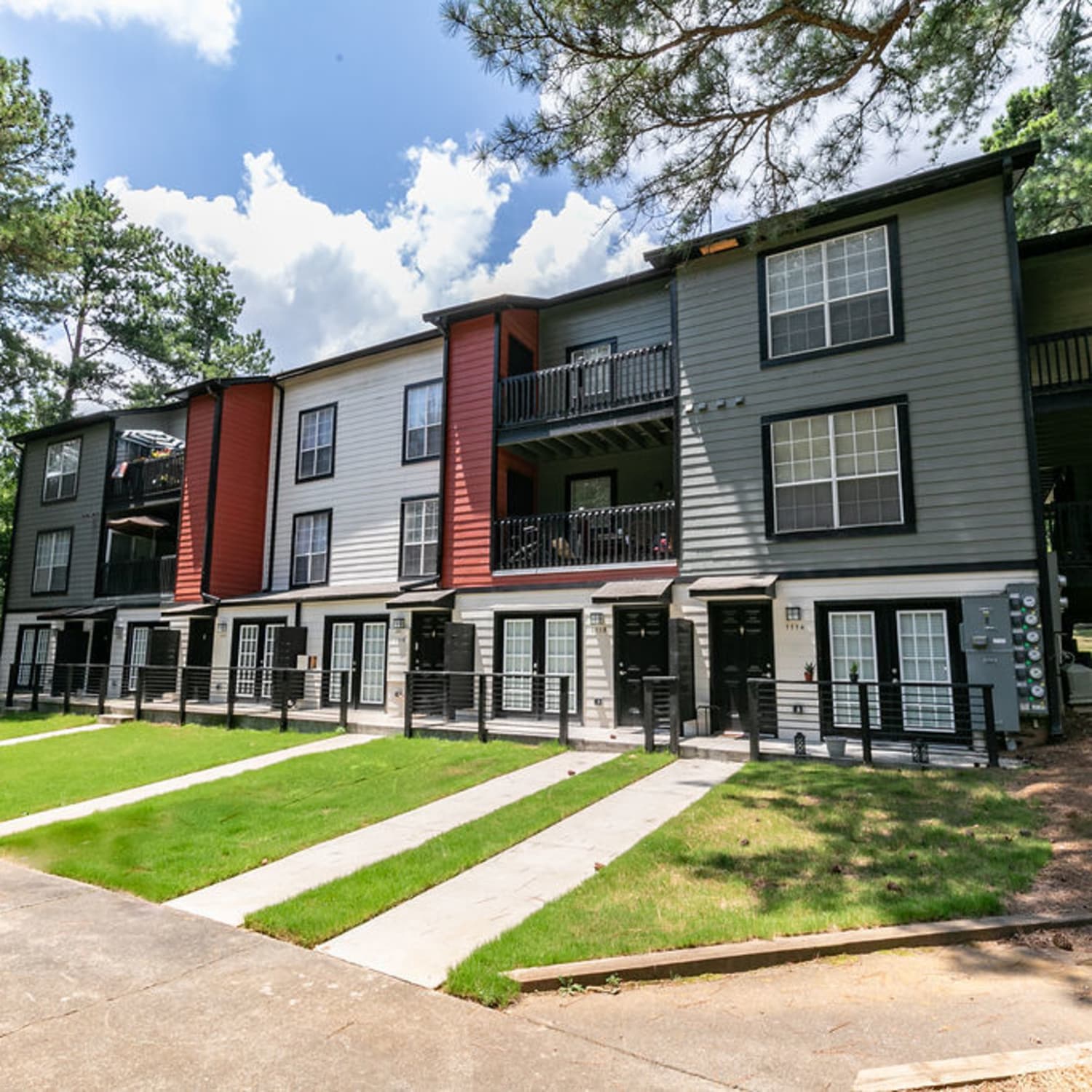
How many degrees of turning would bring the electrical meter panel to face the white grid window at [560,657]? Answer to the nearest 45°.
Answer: approximately 90° to its right

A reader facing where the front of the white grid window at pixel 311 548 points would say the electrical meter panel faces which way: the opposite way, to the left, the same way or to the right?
the same way

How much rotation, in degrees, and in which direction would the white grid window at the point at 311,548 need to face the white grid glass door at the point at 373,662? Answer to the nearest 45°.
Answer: approximately 90° to its left

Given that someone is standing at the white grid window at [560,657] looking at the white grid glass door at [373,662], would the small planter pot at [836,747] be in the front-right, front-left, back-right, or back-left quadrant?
back-left

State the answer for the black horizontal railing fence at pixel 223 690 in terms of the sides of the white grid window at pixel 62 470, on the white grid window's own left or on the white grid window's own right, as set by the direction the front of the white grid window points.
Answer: on the white grid window's own left

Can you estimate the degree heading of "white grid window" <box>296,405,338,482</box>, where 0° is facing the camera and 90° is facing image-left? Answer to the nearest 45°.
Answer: approximately 45°

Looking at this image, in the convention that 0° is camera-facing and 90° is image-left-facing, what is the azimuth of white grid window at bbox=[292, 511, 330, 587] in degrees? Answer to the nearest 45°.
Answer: approximately 45°

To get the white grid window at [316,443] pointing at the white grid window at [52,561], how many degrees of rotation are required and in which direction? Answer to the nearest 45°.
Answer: approximately 90° to its right

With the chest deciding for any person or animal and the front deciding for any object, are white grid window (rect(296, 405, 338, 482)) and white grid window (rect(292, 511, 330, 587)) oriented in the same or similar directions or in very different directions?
same or similar directions

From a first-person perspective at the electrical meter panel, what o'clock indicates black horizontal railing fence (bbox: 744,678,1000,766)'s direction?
The black horizontal railing fence is roughly at 3 o'clock from the electrical meter panel.

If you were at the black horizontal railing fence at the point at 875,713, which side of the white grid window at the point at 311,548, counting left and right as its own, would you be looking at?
left

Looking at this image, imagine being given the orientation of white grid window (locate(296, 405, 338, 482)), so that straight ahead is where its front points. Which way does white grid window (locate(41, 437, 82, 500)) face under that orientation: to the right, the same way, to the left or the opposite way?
the same way

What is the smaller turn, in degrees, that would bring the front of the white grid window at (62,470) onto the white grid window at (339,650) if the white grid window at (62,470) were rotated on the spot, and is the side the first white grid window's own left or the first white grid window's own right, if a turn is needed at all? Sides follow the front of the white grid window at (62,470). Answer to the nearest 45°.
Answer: approximately 90° to the first white grid window's own left

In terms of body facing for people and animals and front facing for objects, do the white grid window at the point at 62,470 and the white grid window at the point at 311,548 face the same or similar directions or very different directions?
same or similar directions

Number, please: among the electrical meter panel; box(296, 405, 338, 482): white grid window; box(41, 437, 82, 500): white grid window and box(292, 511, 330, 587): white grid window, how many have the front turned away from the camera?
0

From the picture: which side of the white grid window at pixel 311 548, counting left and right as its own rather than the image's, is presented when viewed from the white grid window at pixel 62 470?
right

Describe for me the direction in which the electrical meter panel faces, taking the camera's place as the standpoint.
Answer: facing the viewer

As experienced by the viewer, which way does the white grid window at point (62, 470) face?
facing the viewer and to the left of the viewer

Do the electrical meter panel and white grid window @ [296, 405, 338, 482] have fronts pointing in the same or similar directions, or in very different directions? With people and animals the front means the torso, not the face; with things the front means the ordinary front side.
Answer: same or similar directions
